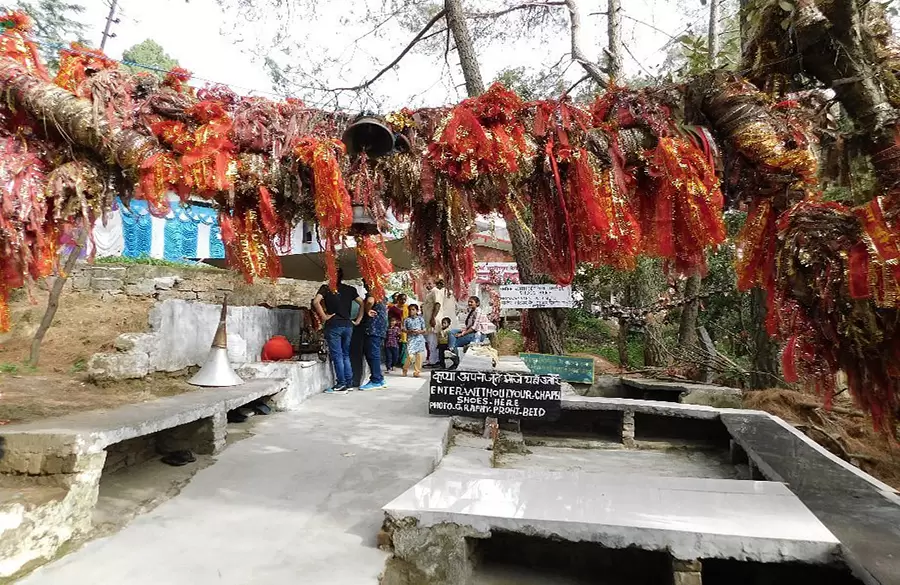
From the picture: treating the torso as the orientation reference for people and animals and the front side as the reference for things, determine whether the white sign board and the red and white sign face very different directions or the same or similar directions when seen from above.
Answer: same or similar directions

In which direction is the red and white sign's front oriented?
toward the camera

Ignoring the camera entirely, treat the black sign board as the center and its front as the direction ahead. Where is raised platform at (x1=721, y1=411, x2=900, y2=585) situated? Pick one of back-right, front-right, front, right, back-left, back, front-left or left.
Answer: front-left

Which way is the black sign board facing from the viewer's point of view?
toward the camera

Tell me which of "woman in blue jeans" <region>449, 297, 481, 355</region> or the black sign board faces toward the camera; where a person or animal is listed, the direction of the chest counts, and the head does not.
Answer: the black sign board

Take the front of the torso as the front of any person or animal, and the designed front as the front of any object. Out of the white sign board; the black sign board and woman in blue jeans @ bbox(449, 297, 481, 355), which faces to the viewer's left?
the woman in blue jeans

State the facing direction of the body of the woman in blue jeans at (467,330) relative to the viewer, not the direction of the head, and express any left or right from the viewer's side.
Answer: facing to the left of the viewer
